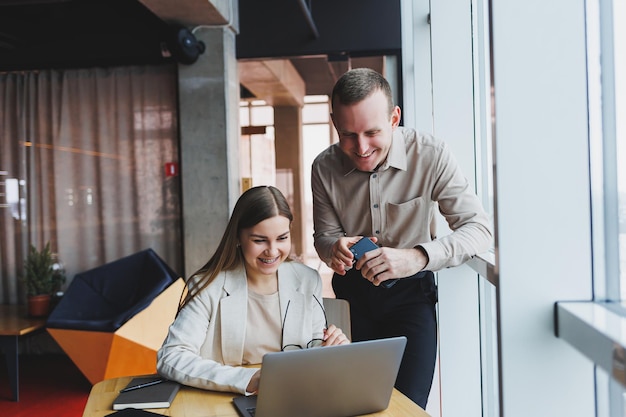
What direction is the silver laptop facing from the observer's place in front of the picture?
facing away from the viewer and to the left of the viewer

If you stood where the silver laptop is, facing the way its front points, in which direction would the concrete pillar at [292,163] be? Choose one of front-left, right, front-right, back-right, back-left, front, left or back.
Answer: front-right

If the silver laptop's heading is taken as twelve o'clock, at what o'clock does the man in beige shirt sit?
The man in beige shirt is roughly at 2 o'clock from the silver laptop.

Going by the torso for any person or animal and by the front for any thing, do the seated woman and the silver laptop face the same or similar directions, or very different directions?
very different directions

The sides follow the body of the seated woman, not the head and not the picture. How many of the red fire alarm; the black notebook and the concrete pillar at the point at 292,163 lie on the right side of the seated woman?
1

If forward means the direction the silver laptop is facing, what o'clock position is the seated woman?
The seated woman is roughly at 1 o'clock from the silver laptop.

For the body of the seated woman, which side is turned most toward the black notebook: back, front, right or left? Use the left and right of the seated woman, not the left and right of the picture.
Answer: right

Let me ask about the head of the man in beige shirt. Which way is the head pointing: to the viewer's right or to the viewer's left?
to the viewer's left

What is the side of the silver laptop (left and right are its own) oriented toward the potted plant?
front

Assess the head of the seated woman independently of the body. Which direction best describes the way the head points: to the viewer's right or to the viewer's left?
to the viewer's right
